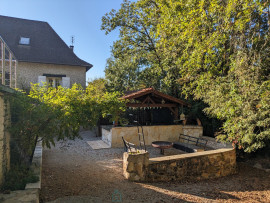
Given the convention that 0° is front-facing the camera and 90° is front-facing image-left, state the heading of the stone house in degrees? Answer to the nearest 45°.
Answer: approximately 0°

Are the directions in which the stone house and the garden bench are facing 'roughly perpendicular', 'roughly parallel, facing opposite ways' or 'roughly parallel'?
roughly perpendicular

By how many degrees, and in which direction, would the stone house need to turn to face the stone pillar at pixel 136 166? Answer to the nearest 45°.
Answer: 0° — it already faces it
